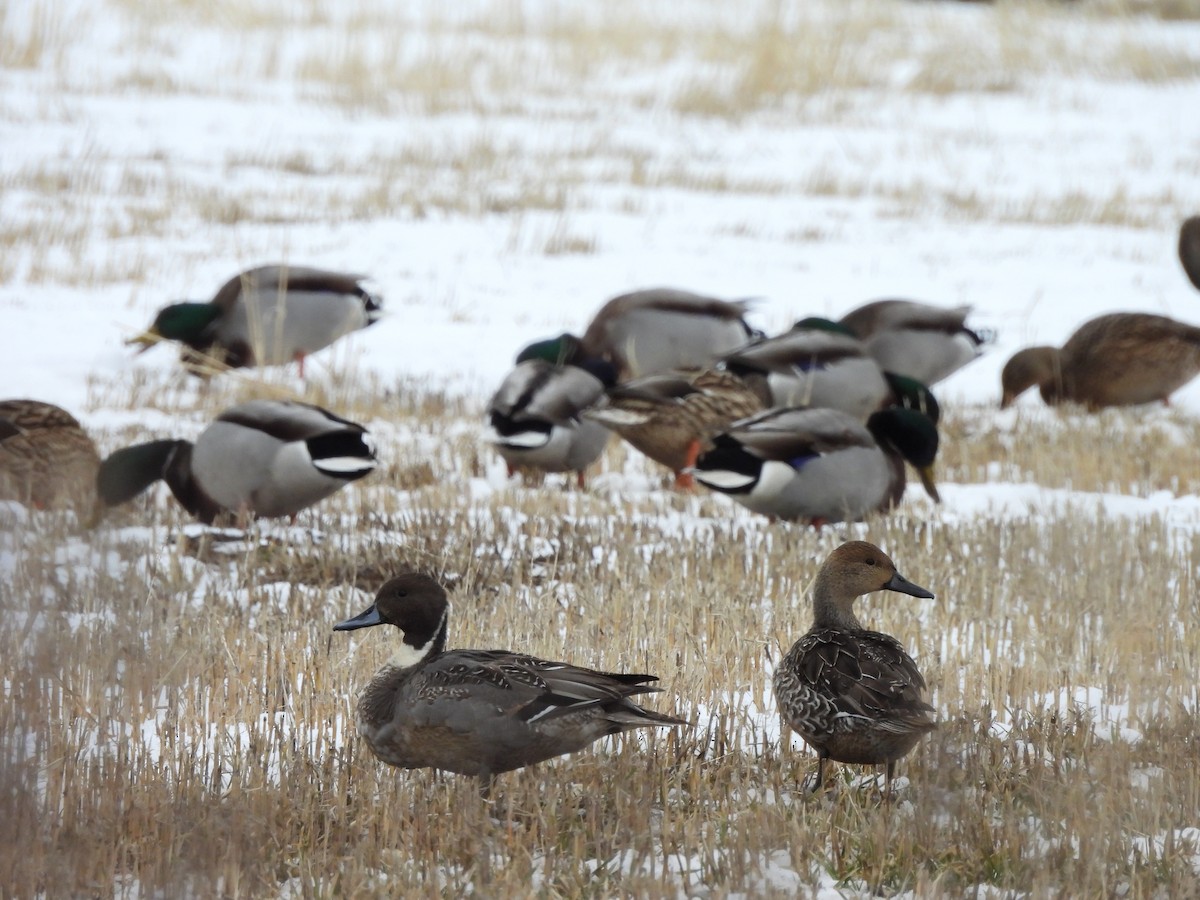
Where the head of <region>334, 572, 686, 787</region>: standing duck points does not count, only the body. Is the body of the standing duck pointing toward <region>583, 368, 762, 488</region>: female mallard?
no

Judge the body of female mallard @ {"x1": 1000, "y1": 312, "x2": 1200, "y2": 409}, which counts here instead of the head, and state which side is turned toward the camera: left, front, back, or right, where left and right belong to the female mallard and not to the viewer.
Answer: left

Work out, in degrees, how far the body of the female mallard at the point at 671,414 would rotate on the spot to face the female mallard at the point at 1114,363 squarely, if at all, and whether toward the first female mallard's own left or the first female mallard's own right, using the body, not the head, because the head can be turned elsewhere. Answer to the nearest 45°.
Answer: approximately 45° to the first female mallard's own left

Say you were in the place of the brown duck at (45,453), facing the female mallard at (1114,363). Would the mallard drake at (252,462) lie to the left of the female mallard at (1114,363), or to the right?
right

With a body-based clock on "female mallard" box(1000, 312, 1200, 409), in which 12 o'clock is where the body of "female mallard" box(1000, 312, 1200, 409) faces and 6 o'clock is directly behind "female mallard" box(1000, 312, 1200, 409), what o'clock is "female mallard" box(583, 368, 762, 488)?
"female mallard" box(583, 368, 762, 488) is roughly at 10 o'clock from "female mallard" box(1000, 312, 1200, 409).

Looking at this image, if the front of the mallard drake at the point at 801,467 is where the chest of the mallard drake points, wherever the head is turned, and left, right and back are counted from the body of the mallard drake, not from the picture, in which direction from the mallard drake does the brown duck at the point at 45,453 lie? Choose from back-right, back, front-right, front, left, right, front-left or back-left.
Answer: back

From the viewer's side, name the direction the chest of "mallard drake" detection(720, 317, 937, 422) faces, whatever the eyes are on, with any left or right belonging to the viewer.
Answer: facing to the right of the viewer

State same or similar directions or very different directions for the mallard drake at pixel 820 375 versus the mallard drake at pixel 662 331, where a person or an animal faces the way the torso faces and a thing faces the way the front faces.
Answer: very different directions

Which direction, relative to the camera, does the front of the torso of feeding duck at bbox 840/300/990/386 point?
to the viewer's left

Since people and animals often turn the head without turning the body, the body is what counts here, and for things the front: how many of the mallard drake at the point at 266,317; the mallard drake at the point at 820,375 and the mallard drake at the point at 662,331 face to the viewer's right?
1

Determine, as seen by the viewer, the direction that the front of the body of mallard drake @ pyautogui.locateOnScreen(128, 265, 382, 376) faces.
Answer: to the viewer's left

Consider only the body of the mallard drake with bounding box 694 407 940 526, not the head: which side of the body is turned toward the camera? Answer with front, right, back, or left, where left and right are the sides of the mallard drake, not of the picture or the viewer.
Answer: right

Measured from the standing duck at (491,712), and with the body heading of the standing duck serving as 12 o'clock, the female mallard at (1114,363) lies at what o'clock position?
The female mallard is roughly at 4 o'clock from the standing duck.

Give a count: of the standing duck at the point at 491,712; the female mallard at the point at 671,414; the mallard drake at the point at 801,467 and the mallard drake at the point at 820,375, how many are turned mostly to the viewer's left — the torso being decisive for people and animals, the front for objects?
1

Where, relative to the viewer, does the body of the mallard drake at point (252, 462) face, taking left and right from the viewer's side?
facing away from the viewer and to the left of the viewer

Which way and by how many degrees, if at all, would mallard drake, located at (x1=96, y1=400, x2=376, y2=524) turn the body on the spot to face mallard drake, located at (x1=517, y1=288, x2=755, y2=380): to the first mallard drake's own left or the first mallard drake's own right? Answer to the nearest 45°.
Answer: approximately 90° to the first mallard drake's own right
